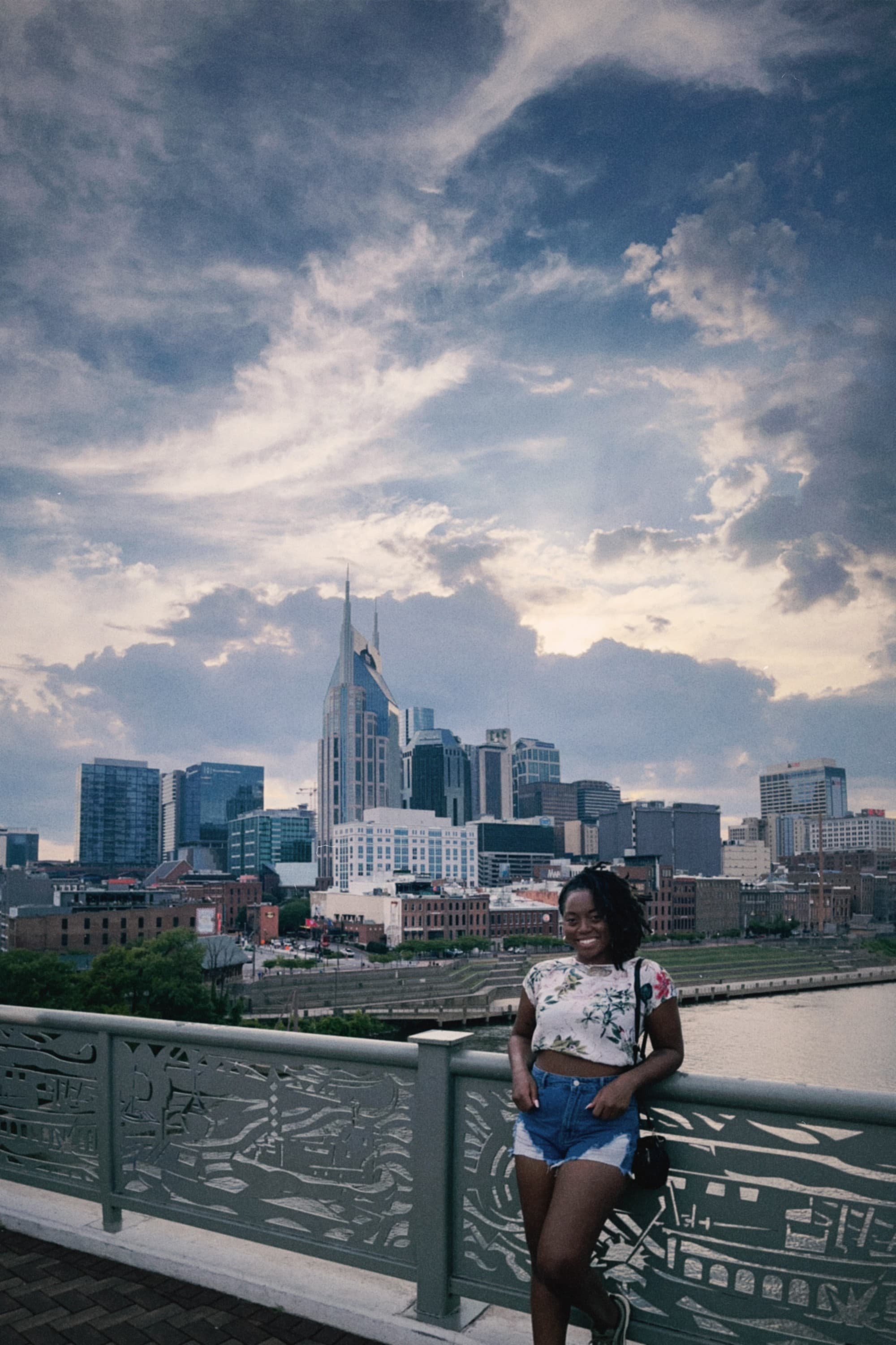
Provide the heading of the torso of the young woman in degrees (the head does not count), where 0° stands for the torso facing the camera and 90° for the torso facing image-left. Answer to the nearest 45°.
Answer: approximately 0°
